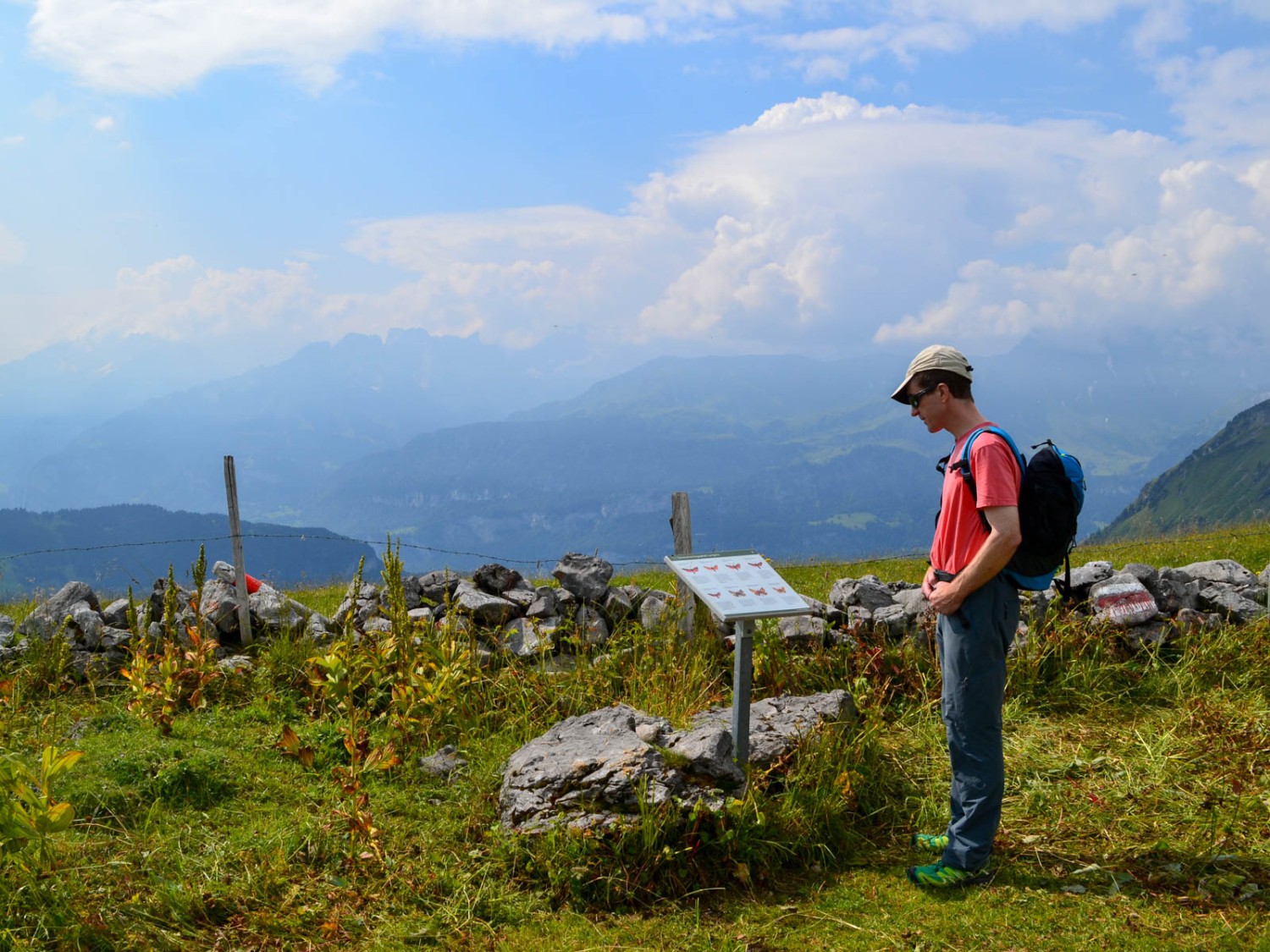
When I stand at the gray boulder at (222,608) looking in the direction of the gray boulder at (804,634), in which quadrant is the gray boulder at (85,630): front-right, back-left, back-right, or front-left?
back-right

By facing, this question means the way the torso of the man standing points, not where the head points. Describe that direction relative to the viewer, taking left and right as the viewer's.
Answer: facing to the left of the viewer

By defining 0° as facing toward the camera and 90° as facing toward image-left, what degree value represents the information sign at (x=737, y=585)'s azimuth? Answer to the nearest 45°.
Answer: approximately 315°

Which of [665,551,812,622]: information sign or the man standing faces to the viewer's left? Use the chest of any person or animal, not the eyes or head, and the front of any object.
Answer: the man standing

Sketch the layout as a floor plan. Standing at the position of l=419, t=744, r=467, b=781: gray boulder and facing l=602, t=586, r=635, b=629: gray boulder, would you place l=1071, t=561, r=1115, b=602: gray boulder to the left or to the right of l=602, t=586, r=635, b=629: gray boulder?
right

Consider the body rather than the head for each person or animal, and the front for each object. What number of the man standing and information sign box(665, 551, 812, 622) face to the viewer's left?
1

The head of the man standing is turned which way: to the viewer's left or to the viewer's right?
to the viewer's left

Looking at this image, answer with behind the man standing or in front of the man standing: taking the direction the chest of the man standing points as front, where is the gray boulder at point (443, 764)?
in front
